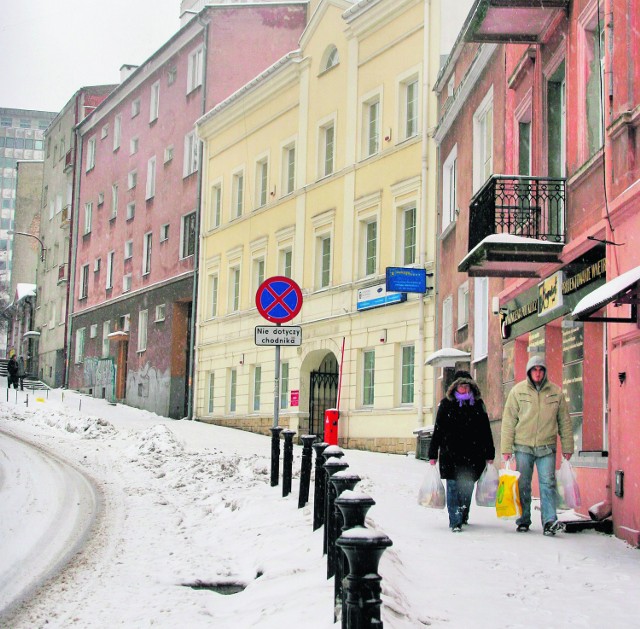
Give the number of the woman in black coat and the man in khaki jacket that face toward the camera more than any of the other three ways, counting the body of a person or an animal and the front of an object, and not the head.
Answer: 2

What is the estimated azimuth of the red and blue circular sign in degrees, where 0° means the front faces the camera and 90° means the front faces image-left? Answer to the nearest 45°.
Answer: approximately 0°

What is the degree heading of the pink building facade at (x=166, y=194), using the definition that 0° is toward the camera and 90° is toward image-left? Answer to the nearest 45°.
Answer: approximately 45°

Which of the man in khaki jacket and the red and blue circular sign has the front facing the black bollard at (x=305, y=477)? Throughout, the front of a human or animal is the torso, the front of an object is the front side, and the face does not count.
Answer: the red and blue circular sign

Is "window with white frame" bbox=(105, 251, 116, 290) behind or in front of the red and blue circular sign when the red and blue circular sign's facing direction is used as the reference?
behind

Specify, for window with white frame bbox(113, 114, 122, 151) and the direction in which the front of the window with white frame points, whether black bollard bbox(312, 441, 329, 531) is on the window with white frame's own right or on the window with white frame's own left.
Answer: on the window with white frame's own left

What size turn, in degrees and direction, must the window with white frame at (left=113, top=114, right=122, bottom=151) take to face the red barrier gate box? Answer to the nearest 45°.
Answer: approximately 45° to its left

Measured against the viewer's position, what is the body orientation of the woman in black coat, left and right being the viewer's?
facing the viewer

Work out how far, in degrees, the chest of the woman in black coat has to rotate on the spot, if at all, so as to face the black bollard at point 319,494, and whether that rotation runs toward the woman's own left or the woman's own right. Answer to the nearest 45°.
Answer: approximately 45° to the woman's own right

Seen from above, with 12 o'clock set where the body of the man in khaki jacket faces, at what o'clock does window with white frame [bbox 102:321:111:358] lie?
The window with white frame is roughly at 5 o'clock from the man in khaki jacket.

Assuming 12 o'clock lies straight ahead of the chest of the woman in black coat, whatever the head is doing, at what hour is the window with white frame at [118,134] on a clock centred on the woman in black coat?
The window with white frame is roughly at 5 o'clock from the woman in black coat.

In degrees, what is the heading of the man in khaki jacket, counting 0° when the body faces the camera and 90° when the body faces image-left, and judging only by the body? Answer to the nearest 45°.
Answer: approximately 0°

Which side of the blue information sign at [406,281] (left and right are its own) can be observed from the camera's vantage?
front

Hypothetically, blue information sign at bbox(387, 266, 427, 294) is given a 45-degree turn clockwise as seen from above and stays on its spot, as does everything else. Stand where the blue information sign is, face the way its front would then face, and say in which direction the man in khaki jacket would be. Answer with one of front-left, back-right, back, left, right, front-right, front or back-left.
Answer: front-left

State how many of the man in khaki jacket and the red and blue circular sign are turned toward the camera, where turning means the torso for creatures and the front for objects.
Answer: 2
